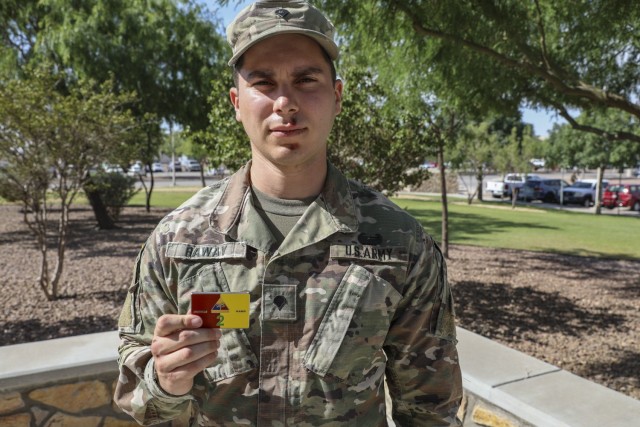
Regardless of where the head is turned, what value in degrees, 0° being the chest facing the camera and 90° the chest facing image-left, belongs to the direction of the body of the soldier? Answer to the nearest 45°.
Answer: approximately 0°

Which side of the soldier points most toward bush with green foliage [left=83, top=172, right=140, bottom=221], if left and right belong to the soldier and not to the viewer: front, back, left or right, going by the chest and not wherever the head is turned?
back

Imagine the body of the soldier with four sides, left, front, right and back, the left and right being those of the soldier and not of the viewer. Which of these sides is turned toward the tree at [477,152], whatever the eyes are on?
back

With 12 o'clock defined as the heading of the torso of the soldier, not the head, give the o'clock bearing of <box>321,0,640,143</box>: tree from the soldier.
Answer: The tree is roughly at 7 o'clock from the soldier.

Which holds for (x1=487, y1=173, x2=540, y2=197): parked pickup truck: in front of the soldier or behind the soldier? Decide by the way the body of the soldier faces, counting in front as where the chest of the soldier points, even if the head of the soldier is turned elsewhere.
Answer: behind

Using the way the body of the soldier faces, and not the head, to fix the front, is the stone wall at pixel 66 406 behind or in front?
behind

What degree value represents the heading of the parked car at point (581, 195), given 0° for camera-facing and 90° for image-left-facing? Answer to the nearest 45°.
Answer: approximately 45°
